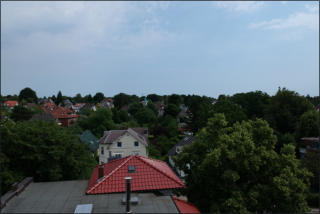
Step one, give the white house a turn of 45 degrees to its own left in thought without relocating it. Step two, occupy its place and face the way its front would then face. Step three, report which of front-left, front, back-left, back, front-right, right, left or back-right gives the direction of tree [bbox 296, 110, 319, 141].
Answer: front-left

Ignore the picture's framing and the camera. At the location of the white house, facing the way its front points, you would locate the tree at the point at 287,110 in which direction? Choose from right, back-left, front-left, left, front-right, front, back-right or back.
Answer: left

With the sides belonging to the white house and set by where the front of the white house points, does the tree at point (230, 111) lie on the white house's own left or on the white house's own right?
on the white house's own left

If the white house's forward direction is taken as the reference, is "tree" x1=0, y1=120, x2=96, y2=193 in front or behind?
in front

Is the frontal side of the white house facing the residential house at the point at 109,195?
yes

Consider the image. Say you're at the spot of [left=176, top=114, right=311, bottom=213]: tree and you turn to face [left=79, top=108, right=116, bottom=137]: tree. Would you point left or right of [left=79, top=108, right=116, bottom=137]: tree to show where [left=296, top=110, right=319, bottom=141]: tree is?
right

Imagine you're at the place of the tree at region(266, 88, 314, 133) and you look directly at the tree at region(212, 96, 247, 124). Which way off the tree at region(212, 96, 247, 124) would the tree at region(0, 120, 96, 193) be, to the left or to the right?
left

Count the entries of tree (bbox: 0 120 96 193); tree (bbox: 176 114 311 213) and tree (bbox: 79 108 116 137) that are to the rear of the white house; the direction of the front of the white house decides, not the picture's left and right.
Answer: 1

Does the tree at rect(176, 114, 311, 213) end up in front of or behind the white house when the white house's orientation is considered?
in front

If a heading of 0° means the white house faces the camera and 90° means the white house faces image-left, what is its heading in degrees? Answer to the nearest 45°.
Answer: approximately 0°

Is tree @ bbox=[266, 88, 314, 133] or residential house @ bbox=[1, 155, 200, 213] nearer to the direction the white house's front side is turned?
the residential house

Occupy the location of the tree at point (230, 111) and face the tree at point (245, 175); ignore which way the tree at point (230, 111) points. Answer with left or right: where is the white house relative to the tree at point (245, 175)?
right

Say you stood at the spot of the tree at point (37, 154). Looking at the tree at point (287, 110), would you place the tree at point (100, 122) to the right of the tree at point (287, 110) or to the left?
left

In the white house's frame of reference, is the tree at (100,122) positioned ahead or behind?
behind
